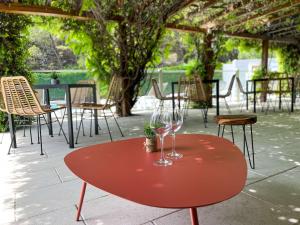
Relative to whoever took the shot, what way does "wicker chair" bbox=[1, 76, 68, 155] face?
facing away from the viewer and to the right of the viewer

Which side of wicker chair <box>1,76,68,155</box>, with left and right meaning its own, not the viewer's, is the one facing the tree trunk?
front

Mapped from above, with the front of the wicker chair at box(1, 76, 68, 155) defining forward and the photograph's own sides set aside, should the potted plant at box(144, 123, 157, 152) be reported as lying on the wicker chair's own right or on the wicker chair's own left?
on the wicker chair's own right

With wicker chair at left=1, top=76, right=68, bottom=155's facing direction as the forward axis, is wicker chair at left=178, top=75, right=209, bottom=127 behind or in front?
in front
